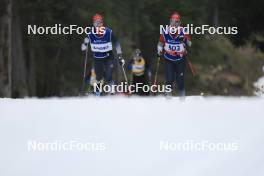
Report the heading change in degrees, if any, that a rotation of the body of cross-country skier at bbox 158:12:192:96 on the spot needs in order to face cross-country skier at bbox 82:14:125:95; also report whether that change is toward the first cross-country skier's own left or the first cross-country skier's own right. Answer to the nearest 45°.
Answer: approximately 90° to the first cross-country skier's own right

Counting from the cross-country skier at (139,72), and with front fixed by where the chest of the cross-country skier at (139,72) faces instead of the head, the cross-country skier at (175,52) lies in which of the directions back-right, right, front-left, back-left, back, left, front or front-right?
front-left

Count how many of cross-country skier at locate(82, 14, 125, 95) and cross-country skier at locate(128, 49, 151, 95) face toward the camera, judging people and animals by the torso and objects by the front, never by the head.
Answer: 2

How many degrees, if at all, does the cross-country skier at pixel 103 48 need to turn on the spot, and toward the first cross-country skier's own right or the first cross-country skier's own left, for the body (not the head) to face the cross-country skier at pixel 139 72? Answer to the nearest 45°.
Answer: approximately 135° to the first cross-country skier's own left
